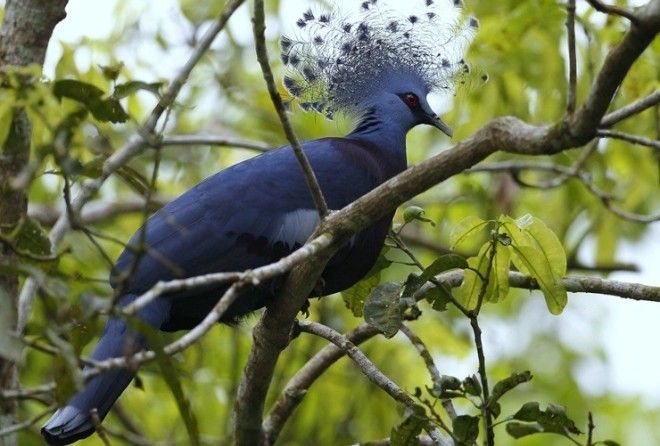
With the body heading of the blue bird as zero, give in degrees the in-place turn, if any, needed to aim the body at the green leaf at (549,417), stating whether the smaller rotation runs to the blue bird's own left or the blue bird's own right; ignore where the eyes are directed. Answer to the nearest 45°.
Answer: approximately 45° to the blue bird's own right

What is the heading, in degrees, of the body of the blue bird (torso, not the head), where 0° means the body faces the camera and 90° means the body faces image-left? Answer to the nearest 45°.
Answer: approximately 270°

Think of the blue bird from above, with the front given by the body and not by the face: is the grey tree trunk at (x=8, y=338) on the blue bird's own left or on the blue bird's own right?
on the blue bird's own right

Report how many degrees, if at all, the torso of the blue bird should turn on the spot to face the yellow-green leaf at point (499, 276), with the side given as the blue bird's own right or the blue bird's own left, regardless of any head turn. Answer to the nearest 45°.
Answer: approximately 45° to the blue bird's own right

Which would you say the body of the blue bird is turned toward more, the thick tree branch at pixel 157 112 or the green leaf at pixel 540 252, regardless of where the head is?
the green leaf

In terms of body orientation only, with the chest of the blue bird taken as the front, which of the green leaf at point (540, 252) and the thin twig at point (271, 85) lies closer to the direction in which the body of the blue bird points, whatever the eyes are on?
the green leaf
